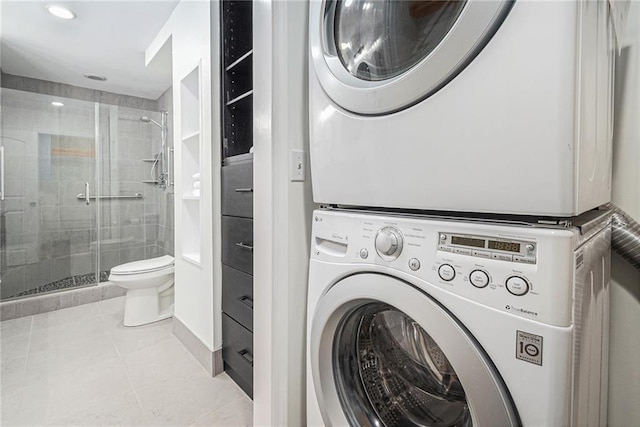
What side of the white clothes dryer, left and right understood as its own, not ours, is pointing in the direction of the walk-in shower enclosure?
right

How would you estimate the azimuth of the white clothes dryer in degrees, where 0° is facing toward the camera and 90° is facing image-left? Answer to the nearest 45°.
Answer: approximately 0°
